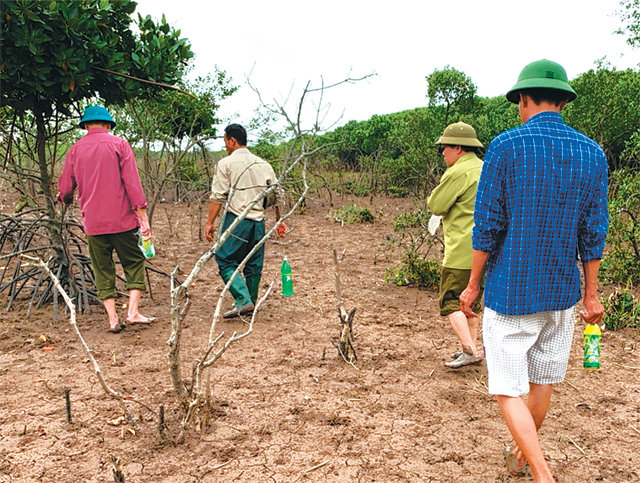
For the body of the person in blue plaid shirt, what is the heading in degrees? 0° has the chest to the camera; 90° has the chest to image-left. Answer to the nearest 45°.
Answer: approximately 180°

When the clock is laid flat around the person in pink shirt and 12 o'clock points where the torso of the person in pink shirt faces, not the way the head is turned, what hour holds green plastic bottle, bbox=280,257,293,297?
The green plastic bottle is roughly at 3 o'clock from the person in pink shirt.

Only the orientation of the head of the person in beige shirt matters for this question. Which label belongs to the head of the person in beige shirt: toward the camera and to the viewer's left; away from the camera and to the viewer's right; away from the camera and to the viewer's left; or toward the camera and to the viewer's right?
away from the camera and to the viewer's left

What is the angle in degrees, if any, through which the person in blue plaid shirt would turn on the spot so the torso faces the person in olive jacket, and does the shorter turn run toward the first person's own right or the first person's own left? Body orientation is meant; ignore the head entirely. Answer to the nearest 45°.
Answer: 0° — they already face them

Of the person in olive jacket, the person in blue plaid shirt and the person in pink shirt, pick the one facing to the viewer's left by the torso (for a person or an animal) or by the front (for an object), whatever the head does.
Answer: the person in olive jacket

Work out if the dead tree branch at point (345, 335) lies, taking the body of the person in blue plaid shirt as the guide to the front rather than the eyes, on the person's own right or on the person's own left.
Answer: on the person's own left

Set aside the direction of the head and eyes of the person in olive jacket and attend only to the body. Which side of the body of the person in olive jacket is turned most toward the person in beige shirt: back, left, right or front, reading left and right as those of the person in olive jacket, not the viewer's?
front

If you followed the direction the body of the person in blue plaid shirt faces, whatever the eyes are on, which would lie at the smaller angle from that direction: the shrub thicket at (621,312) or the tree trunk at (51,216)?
the shrub thicket

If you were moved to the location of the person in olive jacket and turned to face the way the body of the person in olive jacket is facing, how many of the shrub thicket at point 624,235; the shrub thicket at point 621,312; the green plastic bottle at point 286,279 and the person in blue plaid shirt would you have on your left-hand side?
1

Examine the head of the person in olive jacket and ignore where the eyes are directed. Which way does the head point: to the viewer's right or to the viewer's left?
to the viewer's left

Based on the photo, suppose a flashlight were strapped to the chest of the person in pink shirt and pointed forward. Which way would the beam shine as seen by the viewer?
away from the camera

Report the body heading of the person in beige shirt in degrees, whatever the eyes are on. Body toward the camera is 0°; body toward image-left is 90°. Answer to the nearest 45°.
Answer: approximately 135°

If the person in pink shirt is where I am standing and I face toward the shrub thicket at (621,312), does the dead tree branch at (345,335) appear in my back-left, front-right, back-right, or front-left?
front-right

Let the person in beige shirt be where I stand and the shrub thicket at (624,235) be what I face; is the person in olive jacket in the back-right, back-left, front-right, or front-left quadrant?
front-right

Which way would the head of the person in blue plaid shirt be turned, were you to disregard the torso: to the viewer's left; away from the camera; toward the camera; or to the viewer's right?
away from the camera

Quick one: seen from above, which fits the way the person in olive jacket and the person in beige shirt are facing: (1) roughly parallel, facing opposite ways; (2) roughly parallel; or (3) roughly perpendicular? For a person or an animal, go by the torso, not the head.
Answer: roughly parallel

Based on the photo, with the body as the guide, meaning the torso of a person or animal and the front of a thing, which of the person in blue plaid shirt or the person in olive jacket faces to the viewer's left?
the person in olive jacket

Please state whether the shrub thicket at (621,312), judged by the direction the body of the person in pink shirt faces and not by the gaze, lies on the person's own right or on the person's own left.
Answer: on the person's own right
